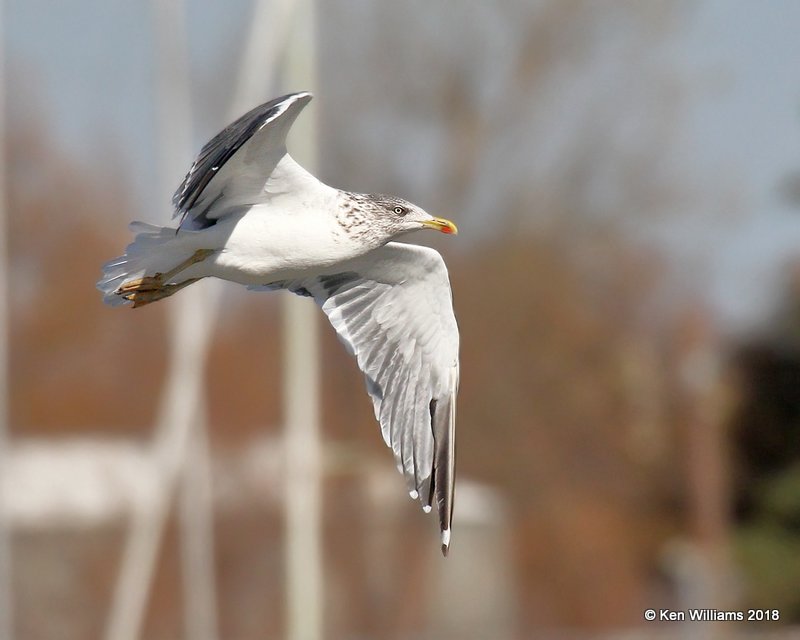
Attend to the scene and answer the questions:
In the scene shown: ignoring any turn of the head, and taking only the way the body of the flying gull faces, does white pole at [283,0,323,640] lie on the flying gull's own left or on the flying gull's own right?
on the flying gull's own left

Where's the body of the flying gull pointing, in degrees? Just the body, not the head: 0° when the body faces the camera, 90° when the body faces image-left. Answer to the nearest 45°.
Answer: approximately 270°
